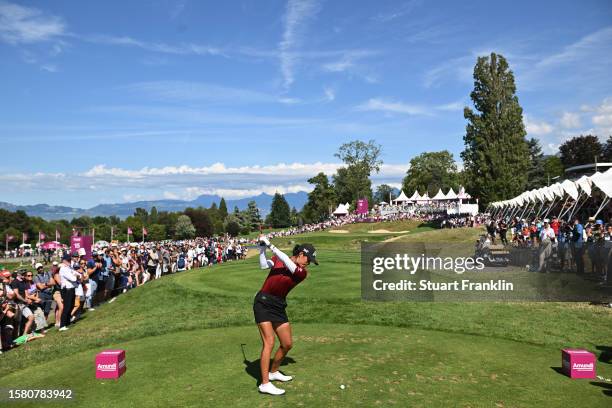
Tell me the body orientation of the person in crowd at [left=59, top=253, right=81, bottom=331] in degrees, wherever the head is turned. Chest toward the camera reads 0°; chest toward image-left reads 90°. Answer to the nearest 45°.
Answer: approximately 270°

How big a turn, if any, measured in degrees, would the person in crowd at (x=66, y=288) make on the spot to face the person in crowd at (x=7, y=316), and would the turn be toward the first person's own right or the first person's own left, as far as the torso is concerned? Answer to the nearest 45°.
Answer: approximately 135° to the first person's own right

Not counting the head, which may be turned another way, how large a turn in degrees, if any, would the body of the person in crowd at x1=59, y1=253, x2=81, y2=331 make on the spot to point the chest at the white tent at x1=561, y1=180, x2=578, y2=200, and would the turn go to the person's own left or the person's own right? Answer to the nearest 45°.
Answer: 0° — they already face it

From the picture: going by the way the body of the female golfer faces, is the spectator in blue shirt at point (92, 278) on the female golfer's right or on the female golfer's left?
on the female golfer's left

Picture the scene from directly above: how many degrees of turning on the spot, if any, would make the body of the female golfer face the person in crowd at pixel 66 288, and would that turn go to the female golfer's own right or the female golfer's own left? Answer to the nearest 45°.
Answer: approximately 135° to the female golfer's own left

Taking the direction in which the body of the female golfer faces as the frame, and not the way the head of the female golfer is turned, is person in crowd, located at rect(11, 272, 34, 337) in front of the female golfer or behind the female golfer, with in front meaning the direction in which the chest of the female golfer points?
behind

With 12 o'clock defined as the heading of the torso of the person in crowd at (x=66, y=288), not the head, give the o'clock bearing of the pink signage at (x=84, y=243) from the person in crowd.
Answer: The pink signage is roughly at 9 o'clock from the person in crowd.

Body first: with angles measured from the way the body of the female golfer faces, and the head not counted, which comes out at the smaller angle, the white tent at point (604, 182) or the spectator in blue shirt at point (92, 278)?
the white tent

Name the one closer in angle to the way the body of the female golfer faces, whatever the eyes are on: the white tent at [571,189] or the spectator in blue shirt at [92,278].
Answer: the white tent
